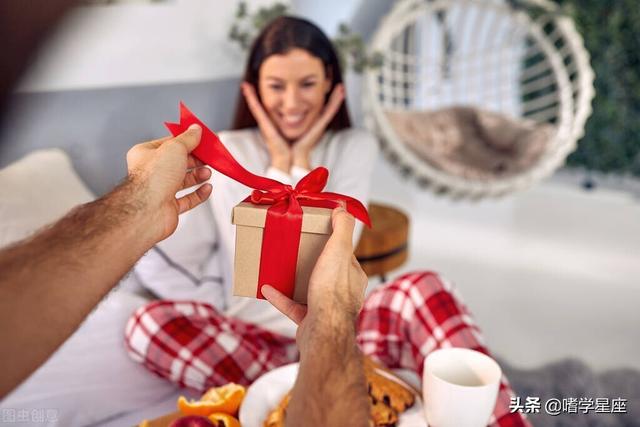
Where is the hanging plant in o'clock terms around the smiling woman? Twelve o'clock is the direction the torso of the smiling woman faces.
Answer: The hanging plant is roughly at 6 o'clock from the smiling woman.

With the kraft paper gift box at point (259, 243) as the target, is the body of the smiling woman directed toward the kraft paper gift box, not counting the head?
yes

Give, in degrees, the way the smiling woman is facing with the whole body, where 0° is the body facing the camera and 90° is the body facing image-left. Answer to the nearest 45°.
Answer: approximately 0°

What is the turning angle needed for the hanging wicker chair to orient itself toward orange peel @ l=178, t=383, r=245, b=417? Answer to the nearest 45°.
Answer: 0° — it already faces it

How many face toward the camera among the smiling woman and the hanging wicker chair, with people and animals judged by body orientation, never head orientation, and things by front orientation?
2

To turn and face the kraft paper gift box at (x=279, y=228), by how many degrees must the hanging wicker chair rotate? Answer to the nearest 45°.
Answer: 0° — it already faces it
